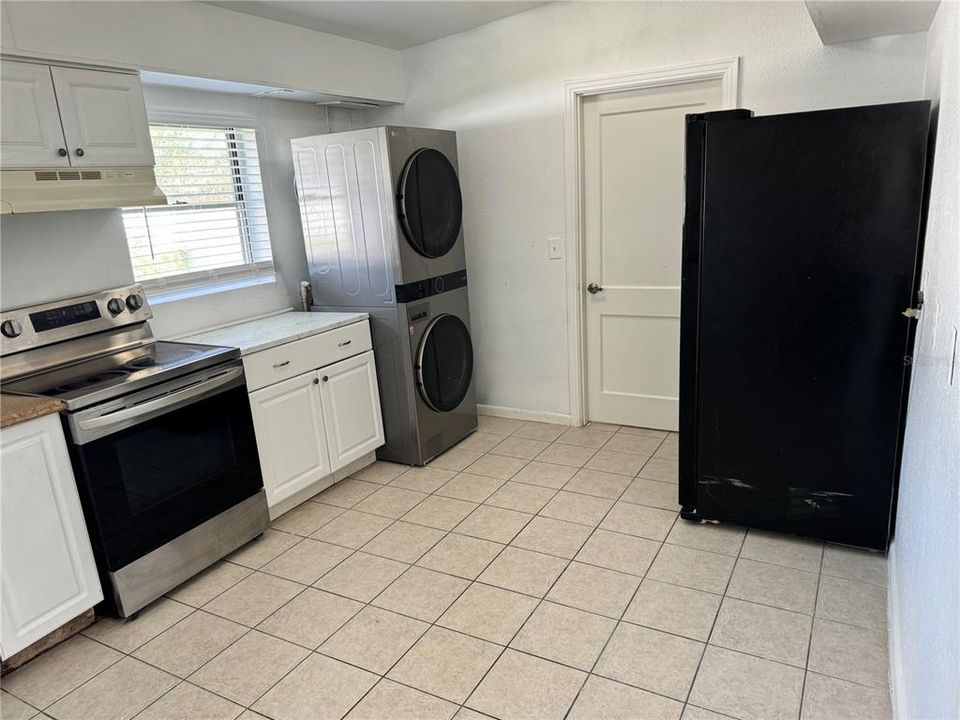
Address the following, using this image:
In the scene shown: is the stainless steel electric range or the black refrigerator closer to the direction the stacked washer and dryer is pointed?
the black refrigerator

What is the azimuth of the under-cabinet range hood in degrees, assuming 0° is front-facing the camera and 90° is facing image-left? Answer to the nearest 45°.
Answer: approximately 315°

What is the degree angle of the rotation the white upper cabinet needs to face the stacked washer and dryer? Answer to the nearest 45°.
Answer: approximately 45° to its left

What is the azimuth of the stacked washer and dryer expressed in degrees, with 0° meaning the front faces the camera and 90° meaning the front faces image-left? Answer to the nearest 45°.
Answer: approximately 315°

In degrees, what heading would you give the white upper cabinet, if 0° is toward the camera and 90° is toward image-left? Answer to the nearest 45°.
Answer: approximately 315°

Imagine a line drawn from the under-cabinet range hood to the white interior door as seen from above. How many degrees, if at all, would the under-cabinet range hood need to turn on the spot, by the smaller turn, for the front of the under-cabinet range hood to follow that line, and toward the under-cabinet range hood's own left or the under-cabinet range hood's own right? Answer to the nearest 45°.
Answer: approximately 45° to the under-cabinet range hood's own left

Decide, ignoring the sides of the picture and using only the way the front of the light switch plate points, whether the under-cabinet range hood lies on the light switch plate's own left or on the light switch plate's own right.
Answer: on the light switch plate's own right

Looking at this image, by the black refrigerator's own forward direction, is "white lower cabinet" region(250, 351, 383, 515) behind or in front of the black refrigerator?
in front

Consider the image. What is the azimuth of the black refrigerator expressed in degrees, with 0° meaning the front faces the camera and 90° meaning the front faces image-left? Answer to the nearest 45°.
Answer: approximately 90°

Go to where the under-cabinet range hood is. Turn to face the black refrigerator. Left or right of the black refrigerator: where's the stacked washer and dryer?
left
